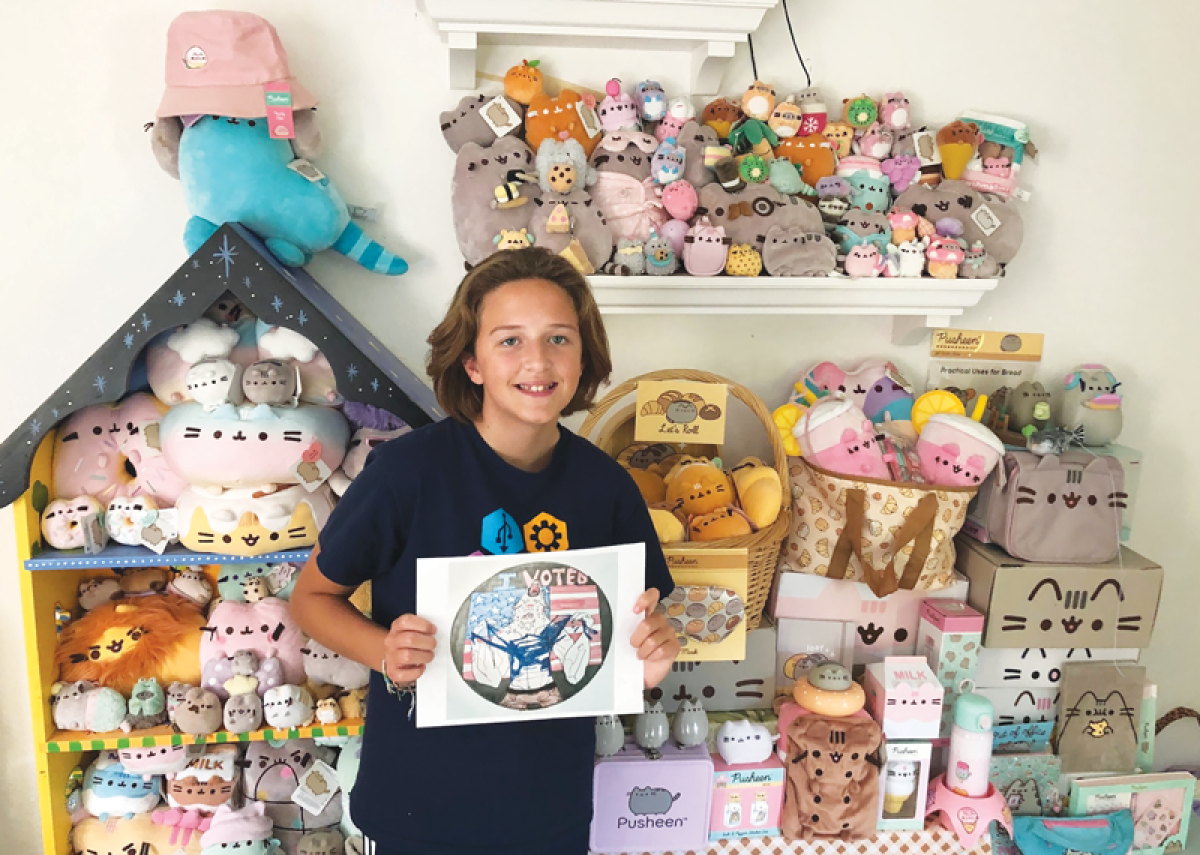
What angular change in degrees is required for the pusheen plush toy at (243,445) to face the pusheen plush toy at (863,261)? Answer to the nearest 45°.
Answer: approximately 90° to its left

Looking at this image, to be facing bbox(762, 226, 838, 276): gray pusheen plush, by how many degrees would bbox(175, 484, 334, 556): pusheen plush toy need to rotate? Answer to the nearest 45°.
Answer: approximately 90° to its left

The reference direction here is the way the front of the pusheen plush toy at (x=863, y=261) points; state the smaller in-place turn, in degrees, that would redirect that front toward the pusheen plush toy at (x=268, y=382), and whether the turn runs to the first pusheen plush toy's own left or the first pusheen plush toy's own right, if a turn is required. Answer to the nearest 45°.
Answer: approximately 45° to the first pusheen plush toy's own right

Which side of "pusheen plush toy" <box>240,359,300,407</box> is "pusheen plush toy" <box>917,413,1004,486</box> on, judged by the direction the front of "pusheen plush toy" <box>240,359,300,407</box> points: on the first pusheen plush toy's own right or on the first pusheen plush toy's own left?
on the first pusheen plush toy's own left

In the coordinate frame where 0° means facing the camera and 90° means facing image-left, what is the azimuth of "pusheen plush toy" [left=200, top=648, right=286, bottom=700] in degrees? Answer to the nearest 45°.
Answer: approximately 0°
